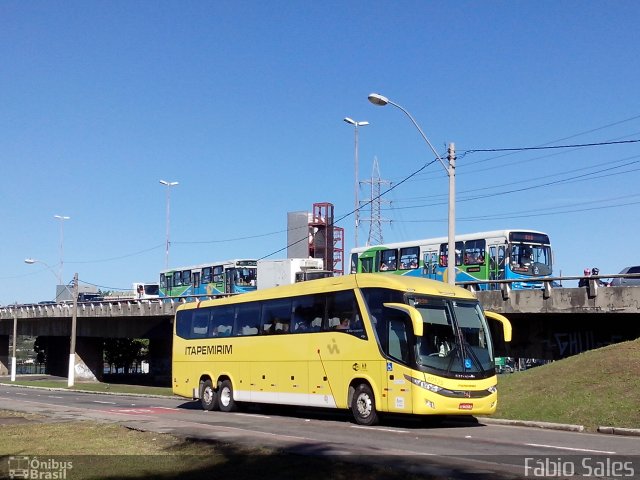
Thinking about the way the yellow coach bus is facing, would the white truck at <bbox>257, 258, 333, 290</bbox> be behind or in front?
behind

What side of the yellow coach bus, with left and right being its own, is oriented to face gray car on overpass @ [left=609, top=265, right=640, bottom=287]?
left

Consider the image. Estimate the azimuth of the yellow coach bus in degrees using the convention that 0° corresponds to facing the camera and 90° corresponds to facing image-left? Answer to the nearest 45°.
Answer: approximately 315°
